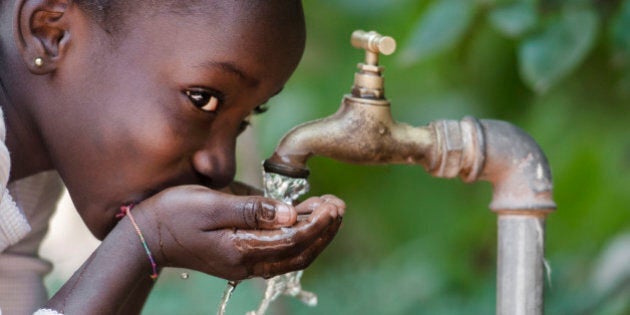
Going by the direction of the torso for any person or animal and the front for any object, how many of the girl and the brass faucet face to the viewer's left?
1

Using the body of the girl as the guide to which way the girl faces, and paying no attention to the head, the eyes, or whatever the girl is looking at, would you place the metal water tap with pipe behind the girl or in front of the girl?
in front

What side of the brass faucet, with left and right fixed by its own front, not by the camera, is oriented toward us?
left

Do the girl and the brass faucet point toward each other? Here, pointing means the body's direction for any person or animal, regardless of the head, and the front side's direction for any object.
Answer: yes

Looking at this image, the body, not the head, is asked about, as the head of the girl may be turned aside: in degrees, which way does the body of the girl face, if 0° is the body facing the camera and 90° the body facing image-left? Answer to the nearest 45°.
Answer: approximately 270°

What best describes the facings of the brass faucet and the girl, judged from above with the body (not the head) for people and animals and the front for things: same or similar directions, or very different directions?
very different directions
